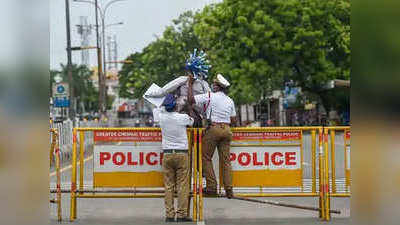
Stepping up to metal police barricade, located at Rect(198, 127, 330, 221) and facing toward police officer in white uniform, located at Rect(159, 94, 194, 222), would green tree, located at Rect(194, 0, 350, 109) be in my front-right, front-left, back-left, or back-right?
back-right

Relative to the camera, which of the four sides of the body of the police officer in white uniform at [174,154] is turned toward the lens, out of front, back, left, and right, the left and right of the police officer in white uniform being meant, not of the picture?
back

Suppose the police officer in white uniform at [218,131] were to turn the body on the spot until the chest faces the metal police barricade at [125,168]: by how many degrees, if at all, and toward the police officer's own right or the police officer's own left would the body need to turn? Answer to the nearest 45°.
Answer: approximately 90° to the police officer's own left

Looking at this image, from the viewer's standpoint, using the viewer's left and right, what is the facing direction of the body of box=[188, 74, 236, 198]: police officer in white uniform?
facing away from the viewer

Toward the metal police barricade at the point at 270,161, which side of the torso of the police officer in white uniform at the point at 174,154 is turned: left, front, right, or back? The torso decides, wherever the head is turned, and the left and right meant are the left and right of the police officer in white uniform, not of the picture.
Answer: right

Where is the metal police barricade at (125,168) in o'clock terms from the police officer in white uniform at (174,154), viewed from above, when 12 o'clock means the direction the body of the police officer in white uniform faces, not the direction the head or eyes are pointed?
The metal police barricade is roughly at 10 o'clock from the police officer in white uniform.

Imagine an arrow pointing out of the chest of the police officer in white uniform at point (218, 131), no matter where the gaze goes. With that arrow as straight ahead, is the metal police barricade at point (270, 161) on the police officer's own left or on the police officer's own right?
on the police officer's own right

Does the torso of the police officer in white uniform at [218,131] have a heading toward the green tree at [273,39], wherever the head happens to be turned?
yes

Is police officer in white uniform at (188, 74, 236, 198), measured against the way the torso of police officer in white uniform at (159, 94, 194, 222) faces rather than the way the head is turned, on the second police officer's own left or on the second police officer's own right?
on the second police officer's own right

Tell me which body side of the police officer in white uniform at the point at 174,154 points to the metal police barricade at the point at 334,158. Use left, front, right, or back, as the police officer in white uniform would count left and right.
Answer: right
